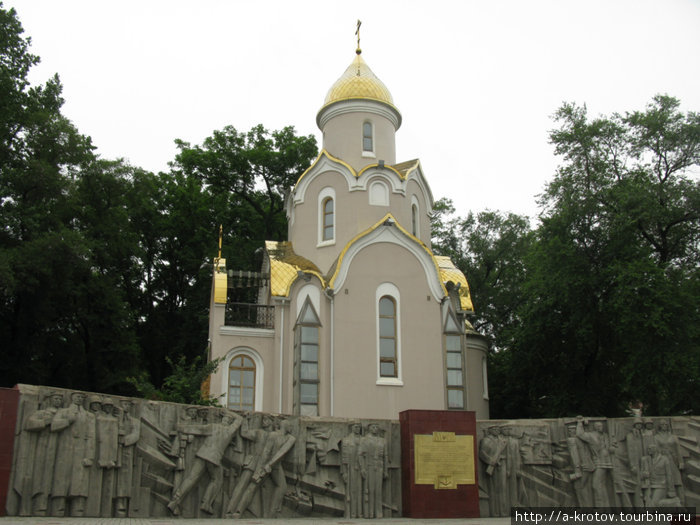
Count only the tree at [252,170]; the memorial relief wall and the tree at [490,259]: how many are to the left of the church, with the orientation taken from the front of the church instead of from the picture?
1

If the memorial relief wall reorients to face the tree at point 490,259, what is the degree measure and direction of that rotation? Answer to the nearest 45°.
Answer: approximately 180°

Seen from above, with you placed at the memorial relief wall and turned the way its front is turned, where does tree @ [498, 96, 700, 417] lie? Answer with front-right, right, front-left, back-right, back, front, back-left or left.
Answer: back-left

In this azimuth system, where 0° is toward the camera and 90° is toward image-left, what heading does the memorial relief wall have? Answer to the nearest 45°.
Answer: approximately 0°

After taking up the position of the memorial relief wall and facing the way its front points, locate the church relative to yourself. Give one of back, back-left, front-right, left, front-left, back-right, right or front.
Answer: back

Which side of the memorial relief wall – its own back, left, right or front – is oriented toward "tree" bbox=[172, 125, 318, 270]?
back
